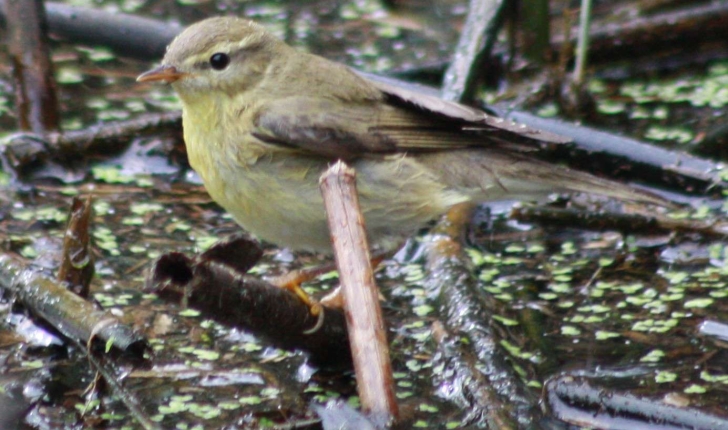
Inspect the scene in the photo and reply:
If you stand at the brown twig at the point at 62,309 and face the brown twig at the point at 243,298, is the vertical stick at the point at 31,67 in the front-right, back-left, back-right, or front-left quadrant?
back-left

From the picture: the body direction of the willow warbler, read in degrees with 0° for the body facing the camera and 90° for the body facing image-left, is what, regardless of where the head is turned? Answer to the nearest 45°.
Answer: approximately 90°

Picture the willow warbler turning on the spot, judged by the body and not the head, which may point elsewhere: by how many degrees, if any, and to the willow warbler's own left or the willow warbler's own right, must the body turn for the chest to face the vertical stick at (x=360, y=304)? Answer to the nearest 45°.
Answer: approximately 90° to the willow warbler's own left

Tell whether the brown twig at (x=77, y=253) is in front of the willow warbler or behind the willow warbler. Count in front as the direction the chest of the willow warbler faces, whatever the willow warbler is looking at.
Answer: in front

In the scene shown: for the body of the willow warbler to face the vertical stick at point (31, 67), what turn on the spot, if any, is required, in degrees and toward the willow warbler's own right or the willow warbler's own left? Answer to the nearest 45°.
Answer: approximately 45° to the willow warbler's own right

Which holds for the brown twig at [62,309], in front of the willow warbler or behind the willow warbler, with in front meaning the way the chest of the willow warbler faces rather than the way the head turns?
in front
